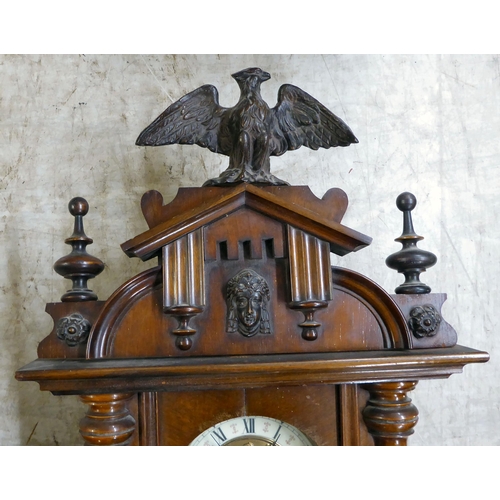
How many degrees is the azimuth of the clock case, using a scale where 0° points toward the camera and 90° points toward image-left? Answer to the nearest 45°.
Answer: approximately 0°
